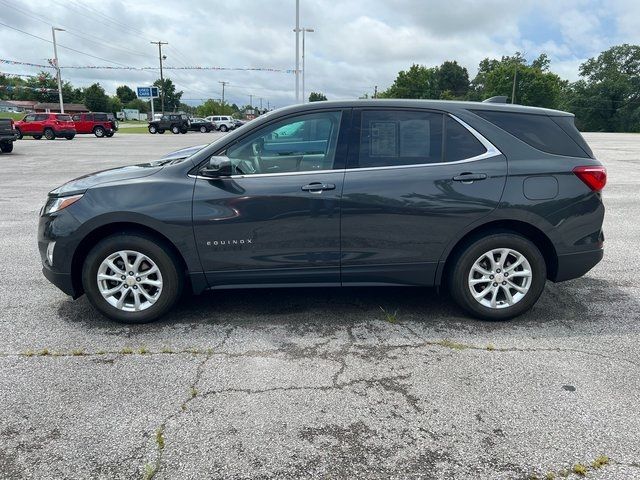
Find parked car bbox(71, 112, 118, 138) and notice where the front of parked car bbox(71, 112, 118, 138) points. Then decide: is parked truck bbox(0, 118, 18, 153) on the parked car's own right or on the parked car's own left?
on the parked car's own left

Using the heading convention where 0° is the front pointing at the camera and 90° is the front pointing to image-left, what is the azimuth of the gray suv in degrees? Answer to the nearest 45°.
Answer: approximately 90°

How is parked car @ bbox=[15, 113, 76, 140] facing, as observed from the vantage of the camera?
facing away from the viewer and to the left of the viewer

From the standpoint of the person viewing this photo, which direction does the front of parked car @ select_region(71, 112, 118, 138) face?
facing away from the viewer and to the left of the viewer

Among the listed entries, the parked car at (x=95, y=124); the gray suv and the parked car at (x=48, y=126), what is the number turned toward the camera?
0

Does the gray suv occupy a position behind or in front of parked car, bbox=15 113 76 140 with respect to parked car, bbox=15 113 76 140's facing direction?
behind

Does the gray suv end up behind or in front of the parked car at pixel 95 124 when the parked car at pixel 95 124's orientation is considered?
behind

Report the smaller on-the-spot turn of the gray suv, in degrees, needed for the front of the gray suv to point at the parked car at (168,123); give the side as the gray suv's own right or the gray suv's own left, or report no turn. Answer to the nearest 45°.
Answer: approximately 90° to the gray suv's own right

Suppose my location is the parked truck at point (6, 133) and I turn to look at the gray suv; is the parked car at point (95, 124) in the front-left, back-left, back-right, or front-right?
back-left

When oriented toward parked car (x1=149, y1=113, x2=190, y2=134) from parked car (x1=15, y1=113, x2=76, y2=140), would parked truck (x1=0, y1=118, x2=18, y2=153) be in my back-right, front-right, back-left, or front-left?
back-right
